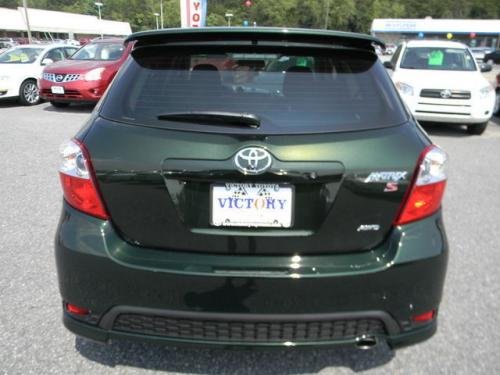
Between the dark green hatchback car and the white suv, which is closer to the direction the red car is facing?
the dark green hatchback car

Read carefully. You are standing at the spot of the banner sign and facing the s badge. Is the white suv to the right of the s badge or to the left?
left

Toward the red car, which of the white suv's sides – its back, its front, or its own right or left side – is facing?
right

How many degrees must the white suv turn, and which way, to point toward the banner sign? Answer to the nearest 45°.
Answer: approximately 90° to its right

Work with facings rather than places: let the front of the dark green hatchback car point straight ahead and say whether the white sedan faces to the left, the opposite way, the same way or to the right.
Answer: the opposite way

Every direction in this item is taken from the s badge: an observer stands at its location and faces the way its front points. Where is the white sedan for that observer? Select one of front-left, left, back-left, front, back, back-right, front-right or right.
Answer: back-right

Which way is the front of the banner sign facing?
toward the camera

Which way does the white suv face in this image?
toward the camera

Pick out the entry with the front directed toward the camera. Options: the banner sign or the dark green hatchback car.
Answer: the banner sign

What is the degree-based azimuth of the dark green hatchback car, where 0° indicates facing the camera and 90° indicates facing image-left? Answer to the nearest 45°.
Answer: approximately 180°

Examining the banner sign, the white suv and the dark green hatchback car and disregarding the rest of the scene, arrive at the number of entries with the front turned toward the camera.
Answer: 2

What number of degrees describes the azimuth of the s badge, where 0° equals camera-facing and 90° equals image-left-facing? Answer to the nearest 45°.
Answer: approximately 0°

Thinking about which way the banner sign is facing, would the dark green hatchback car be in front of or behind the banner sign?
in front

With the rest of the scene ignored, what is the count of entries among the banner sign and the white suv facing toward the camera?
2

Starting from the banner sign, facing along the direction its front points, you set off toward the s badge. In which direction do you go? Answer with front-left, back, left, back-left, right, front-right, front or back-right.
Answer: front

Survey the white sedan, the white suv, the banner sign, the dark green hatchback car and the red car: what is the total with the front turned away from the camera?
1
